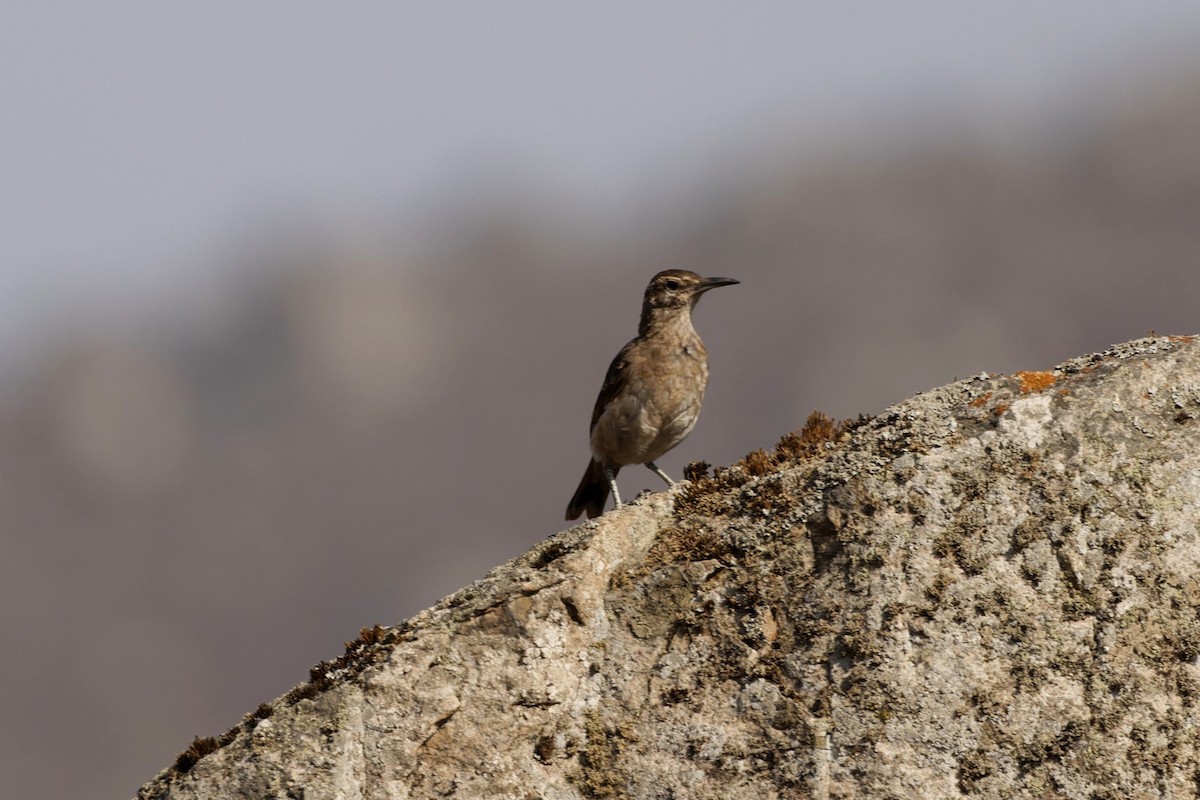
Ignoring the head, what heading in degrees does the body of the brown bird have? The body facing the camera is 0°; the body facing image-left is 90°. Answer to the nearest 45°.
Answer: approximately 315°
